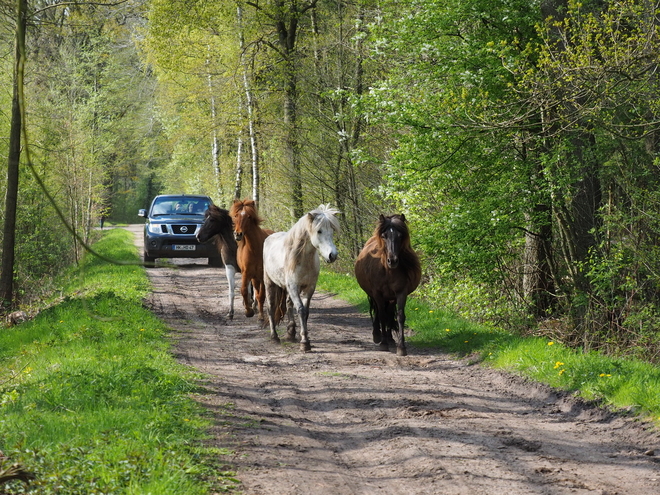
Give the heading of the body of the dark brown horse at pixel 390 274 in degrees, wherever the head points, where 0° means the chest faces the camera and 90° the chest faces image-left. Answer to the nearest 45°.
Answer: approximately 0°

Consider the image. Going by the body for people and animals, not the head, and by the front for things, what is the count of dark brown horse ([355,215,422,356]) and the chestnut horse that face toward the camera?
2

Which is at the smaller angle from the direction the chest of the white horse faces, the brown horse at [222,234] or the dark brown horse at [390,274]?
the dark brown horse

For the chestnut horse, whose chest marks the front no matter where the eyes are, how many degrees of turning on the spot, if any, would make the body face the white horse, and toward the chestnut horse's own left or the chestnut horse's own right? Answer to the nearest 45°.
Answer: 0° — it already faces it

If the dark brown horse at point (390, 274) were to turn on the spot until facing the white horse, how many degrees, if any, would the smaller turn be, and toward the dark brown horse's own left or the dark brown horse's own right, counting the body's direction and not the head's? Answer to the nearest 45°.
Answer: approximately 90° to the dark brown horse's own right

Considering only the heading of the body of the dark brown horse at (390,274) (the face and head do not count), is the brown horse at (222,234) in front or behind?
behind

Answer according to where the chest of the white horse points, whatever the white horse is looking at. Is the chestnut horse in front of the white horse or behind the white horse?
behind

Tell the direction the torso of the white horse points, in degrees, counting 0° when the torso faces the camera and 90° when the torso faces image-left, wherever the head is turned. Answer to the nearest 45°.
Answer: approximately 315°

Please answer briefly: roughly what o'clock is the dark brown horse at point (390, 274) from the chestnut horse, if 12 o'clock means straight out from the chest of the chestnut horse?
The dark brown horse is roughly at 11 o'clock from the chestnut horse.
